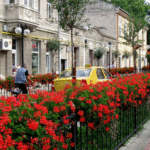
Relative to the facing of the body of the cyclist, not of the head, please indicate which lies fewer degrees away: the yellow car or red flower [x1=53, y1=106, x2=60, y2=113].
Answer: the yellow car

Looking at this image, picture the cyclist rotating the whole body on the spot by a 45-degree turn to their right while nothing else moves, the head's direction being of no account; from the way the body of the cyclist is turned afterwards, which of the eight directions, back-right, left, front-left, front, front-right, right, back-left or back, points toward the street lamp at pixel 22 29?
left

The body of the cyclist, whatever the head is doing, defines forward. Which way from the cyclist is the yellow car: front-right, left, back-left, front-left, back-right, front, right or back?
front-right

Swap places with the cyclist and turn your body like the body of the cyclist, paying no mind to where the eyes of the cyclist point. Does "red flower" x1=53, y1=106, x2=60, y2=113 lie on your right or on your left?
on your right

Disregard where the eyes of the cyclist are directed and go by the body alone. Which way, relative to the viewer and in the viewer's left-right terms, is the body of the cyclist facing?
facing away from the viewer and to the right of the viewer

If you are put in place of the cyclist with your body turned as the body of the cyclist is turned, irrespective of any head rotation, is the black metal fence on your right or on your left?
on your right
